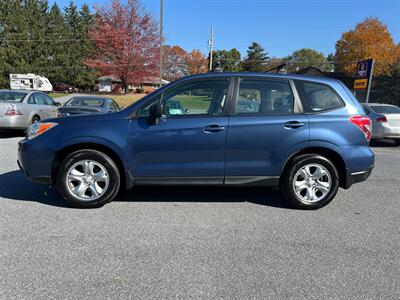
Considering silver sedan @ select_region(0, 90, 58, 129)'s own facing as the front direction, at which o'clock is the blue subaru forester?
The blue subaru forester is roughly at 4 o'clock from the silver sedan.

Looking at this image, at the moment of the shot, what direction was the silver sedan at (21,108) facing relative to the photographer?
facing away from the viewer and to the right of the viewer

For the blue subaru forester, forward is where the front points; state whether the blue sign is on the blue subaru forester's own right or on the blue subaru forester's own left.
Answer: on the blue subaru forester's own right

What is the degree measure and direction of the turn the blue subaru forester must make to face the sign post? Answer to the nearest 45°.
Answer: approximately 135° to its right

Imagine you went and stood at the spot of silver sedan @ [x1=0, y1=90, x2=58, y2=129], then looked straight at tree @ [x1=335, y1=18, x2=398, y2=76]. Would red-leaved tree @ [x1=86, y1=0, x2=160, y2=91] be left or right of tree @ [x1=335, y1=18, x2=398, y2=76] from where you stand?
left

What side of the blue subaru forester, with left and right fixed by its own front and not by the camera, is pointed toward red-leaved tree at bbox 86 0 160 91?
right

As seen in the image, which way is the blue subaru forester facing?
to the viewer's left

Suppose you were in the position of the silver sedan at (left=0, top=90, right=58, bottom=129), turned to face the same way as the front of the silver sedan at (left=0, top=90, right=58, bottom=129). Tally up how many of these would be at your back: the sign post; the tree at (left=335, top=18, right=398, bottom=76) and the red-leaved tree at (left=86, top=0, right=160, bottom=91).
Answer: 0

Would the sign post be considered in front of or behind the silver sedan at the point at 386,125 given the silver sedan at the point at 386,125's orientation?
in front

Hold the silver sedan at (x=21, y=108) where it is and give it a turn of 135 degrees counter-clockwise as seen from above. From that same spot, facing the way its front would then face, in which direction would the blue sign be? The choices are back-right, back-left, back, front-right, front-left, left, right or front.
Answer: back

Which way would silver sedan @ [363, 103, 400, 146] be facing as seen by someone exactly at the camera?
facing away from the viewer and to the left of the viewer

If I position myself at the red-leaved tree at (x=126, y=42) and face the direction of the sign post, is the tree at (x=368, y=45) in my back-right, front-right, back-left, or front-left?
front-left

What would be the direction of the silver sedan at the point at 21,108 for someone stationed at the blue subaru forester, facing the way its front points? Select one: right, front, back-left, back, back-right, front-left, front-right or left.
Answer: front-right

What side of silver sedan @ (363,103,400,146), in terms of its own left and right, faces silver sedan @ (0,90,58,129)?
left

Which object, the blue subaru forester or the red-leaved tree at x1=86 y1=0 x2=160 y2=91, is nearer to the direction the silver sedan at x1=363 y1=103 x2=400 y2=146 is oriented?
the red-leaved tree

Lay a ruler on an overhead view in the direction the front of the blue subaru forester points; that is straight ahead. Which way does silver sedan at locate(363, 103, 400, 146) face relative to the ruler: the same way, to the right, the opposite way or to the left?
to the right

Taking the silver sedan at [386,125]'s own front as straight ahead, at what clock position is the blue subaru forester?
The blue subaru forester is roughly at 8 o'clock from the silver sedan.
